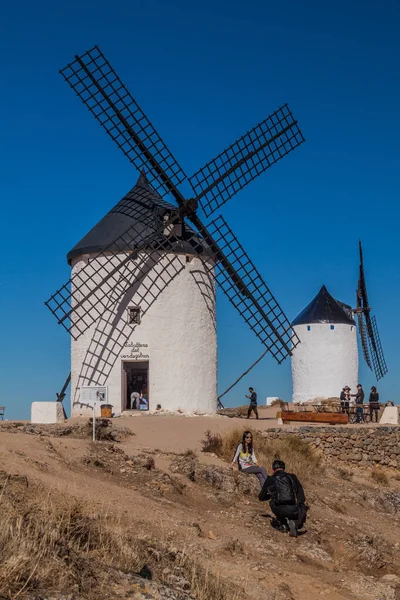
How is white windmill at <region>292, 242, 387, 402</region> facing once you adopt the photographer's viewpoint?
facing to the right of the viewer

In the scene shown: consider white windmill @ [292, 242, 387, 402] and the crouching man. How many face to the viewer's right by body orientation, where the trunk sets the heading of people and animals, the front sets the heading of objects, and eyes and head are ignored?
1

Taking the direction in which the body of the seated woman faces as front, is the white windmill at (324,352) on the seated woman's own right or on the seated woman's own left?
on the seated woman's own left

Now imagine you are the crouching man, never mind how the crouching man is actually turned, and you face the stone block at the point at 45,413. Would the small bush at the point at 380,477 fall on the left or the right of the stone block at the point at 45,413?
right

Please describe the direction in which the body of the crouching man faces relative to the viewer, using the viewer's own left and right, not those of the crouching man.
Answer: facing away from the viewer and to the left of the viewer

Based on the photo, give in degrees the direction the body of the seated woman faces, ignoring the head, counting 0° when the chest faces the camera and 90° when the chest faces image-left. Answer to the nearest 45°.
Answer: approximately 315°

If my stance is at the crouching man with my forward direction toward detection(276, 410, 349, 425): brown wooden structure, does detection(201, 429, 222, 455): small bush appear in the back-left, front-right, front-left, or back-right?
front-left

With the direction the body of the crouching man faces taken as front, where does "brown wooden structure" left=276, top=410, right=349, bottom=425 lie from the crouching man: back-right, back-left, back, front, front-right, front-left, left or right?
front-right

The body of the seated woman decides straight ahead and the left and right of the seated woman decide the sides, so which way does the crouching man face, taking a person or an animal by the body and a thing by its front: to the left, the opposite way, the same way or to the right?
the opposite way

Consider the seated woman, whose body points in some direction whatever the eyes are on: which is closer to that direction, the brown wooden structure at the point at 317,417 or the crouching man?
the crouching man

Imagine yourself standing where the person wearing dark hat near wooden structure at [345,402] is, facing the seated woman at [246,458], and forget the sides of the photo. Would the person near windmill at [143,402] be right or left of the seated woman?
right

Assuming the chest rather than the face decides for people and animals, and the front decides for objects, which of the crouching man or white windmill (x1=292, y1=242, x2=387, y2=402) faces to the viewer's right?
the white windmill

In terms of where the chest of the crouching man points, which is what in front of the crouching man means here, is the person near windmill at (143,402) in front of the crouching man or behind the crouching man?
in front

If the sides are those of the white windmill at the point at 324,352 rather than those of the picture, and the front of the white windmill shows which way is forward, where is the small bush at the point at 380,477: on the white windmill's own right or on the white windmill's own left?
on the white windmill's own right

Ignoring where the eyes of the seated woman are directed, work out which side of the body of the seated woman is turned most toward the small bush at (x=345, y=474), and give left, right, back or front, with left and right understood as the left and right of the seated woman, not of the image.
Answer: left
